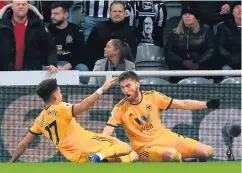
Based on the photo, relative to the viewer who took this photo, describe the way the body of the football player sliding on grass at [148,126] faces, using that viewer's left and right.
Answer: facing the viewer

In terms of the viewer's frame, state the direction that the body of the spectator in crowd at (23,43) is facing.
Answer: toward the camera

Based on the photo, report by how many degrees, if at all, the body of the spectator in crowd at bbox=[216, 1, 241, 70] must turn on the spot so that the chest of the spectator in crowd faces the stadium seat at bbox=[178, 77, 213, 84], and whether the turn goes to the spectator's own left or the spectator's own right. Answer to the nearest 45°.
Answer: approximately 45° to the spectator's own right

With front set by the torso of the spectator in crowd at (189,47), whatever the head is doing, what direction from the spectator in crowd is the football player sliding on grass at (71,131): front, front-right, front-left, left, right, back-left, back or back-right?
front-right

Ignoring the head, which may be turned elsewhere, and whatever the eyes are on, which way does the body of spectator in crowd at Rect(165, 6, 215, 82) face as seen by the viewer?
toward the camera

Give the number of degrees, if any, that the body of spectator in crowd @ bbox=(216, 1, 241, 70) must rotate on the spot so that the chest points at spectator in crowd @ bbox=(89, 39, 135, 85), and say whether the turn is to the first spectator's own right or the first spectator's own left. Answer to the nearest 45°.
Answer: approximately 45° to the first spectator's own right

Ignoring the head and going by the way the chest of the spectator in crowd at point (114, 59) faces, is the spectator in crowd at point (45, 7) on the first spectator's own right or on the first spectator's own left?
on the first spectator's own right

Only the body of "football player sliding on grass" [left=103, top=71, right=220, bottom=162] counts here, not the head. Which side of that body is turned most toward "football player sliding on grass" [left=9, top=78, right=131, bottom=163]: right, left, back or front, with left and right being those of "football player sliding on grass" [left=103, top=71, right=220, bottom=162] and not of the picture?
right
